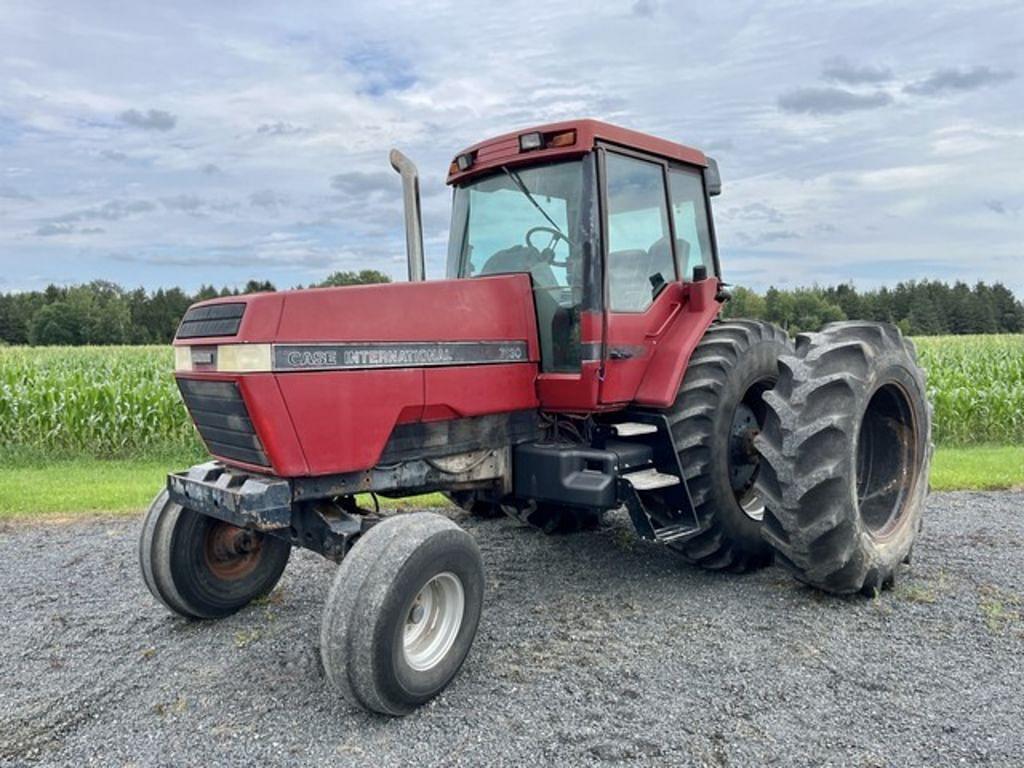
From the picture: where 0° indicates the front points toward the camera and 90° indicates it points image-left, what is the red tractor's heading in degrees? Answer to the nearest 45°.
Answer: approximately 45°
